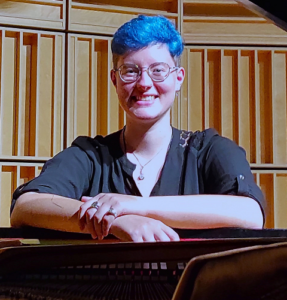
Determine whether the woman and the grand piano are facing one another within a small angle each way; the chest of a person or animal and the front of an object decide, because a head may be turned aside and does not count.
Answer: yes

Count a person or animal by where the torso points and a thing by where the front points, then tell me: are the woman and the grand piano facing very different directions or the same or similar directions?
very different directions

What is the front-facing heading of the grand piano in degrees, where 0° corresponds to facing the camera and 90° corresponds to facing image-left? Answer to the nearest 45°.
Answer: approximately 180°

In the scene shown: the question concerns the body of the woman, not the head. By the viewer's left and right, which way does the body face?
facing the viewer

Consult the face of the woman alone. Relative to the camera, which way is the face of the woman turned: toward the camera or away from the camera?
toward the camera

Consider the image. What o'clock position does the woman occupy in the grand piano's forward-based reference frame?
The woman is roughly at 12 o'clock from the grand piano.

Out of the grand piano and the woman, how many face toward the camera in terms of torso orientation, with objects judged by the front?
1

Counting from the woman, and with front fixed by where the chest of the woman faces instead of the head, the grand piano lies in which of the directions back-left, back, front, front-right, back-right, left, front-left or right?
front

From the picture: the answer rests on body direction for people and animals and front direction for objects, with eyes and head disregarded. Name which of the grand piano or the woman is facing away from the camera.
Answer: the grand piano
